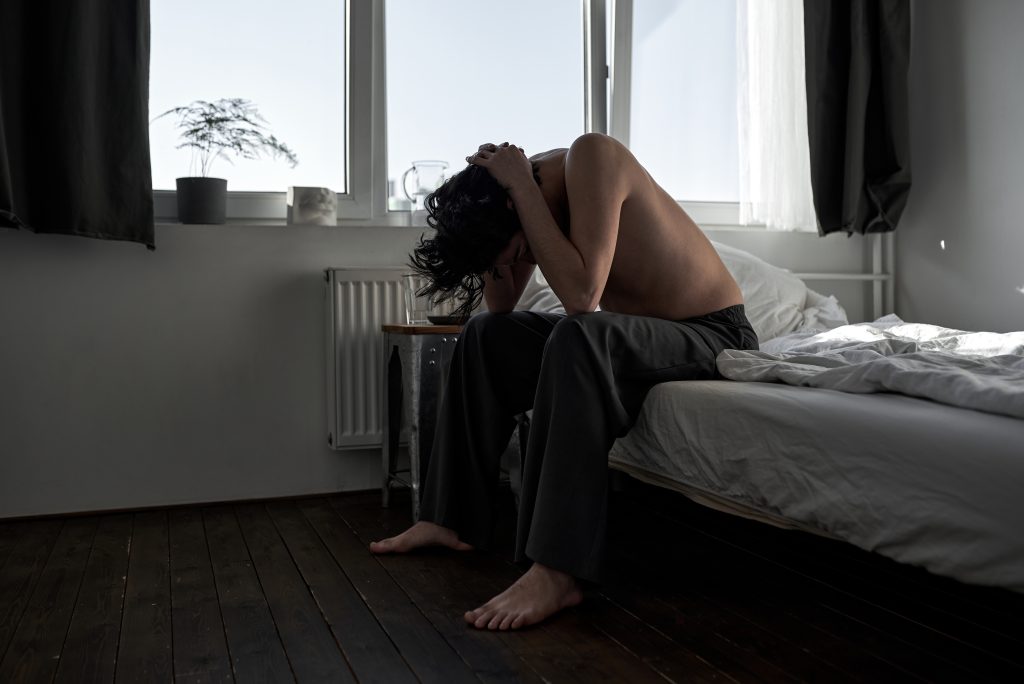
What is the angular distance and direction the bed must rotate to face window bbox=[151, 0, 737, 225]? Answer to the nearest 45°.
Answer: approximately 180°

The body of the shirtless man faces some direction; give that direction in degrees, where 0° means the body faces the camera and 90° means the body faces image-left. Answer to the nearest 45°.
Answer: approximately 45°

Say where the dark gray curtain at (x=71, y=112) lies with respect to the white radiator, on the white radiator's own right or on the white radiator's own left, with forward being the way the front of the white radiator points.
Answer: on the white radiator's own right

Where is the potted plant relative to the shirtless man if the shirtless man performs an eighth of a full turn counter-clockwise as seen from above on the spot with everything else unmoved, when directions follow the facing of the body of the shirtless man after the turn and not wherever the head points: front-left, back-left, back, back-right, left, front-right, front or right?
back-right

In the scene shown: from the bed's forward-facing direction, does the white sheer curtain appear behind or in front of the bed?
behind

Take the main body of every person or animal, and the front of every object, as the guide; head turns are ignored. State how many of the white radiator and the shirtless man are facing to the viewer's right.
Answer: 0

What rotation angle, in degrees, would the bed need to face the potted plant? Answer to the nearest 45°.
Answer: approximately 180°

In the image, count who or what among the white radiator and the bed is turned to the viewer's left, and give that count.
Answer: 0

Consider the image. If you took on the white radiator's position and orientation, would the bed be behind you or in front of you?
in front

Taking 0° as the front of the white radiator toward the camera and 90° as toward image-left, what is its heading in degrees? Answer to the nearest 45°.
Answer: approximately 0°

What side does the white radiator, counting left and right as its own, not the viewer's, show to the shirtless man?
front
